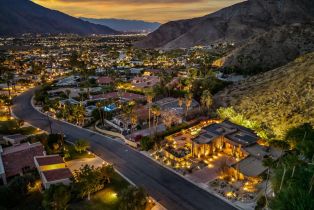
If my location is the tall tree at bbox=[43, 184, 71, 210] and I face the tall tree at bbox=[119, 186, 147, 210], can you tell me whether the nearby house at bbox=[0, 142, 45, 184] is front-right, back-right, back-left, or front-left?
back-left

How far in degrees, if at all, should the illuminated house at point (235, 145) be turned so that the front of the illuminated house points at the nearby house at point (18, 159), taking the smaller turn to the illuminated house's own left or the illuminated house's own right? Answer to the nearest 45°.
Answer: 0° — it already faces it

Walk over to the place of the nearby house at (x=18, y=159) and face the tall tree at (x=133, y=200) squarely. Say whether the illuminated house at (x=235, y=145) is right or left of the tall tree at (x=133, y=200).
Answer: left

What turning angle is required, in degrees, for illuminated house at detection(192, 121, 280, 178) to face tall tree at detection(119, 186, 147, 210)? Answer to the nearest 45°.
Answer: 0° — it already faces it

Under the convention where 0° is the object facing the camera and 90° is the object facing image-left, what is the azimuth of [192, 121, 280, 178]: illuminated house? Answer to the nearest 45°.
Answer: approximately 45°

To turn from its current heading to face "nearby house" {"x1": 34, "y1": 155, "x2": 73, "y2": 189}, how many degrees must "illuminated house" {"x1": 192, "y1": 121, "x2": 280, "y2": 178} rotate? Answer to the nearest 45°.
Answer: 0° — it already faces it
